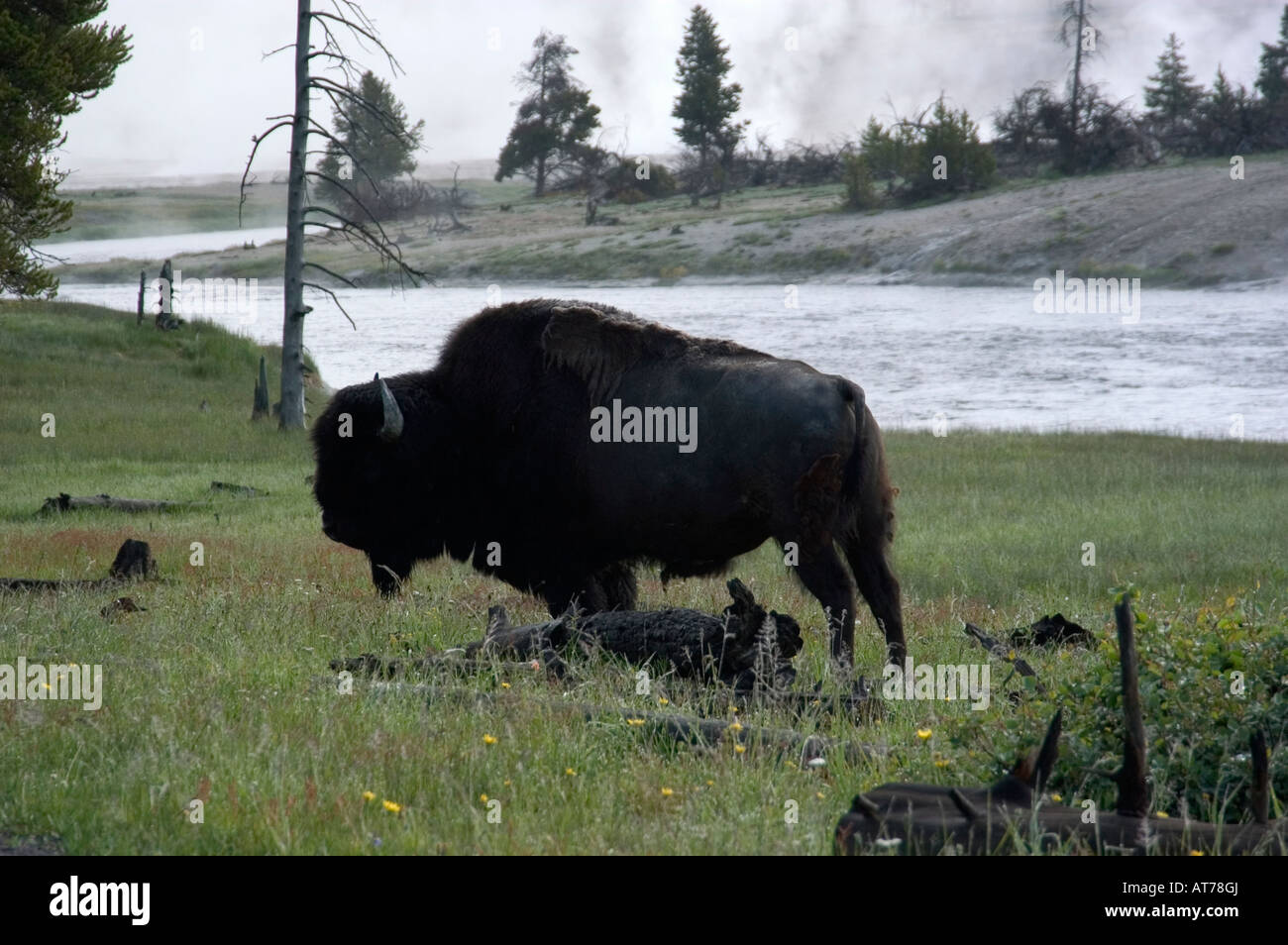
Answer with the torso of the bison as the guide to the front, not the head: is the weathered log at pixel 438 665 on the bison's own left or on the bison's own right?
on the bison's own left

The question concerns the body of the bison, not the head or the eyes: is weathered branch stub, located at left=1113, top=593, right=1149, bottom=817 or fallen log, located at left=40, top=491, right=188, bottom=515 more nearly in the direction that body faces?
the fallen log

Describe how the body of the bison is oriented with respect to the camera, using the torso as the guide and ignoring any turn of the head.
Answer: to the viewer's left

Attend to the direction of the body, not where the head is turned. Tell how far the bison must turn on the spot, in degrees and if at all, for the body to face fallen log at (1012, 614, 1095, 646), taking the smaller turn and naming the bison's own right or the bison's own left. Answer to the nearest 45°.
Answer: approximately 180°

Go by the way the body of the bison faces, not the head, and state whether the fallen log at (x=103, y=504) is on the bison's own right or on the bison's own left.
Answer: on the bison's own right

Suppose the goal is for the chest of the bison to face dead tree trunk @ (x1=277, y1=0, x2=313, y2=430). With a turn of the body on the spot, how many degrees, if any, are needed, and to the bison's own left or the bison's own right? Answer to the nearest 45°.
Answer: approximately 90° to the bison's own right

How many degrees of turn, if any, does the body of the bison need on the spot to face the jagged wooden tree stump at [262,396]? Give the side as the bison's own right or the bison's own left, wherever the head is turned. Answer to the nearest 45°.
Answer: approximately 90° to the bison's own right

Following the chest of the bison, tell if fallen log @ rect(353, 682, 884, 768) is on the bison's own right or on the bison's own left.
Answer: on the bison's own left
